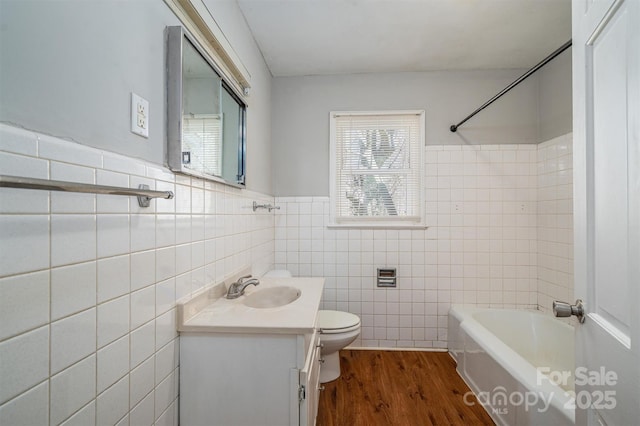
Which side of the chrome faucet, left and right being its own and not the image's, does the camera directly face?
right

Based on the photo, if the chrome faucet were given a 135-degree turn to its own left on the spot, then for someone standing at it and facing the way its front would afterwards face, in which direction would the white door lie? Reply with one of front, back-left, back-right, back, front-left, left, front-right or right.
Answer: back

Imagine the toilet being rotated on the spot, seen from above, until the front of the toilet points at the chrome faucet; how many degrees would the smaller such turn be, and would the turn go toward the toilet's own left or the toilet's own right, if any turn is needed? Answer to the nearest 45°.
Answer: approximately 135° to the toilet's own right

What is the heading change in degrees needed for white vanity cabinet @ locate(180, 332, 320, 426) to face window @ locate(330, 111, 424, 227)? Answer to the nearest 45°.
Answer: approximately 45° to its left

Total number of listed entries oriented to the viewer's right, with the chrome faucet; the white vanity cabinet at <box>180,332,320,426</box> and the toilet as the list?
3

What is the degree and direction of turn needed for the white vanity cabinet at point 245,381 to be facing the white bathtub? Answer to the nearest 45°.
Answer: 0° — it already faces it

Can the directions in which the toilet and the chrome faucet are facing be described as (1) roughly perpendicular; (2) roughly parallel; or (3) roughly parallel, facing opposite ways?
roughly parallel

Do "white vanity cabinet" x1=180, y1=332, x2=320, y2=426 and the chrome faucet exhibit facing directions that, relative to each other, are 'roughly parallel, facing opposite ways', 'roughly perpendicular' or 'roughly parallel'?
roughly parallel

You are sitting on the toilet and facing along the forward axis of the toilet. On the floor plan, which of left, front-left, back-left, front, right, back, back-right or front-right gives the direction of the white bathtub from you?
front

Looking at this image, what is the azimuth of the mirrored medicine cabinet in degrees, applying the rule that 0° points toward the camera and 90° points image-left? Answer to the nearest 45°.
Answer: approximately 315°

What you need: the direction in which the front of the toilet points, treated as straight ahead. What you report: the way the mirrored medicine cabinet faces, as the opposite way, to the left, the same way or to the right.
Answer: the same way

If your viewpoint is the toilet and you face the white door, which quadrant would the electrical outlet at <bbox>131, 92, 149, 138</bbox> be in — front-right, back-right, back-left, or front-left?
front-right

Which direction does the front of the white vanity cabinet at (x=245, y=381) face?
to the viewer's right
